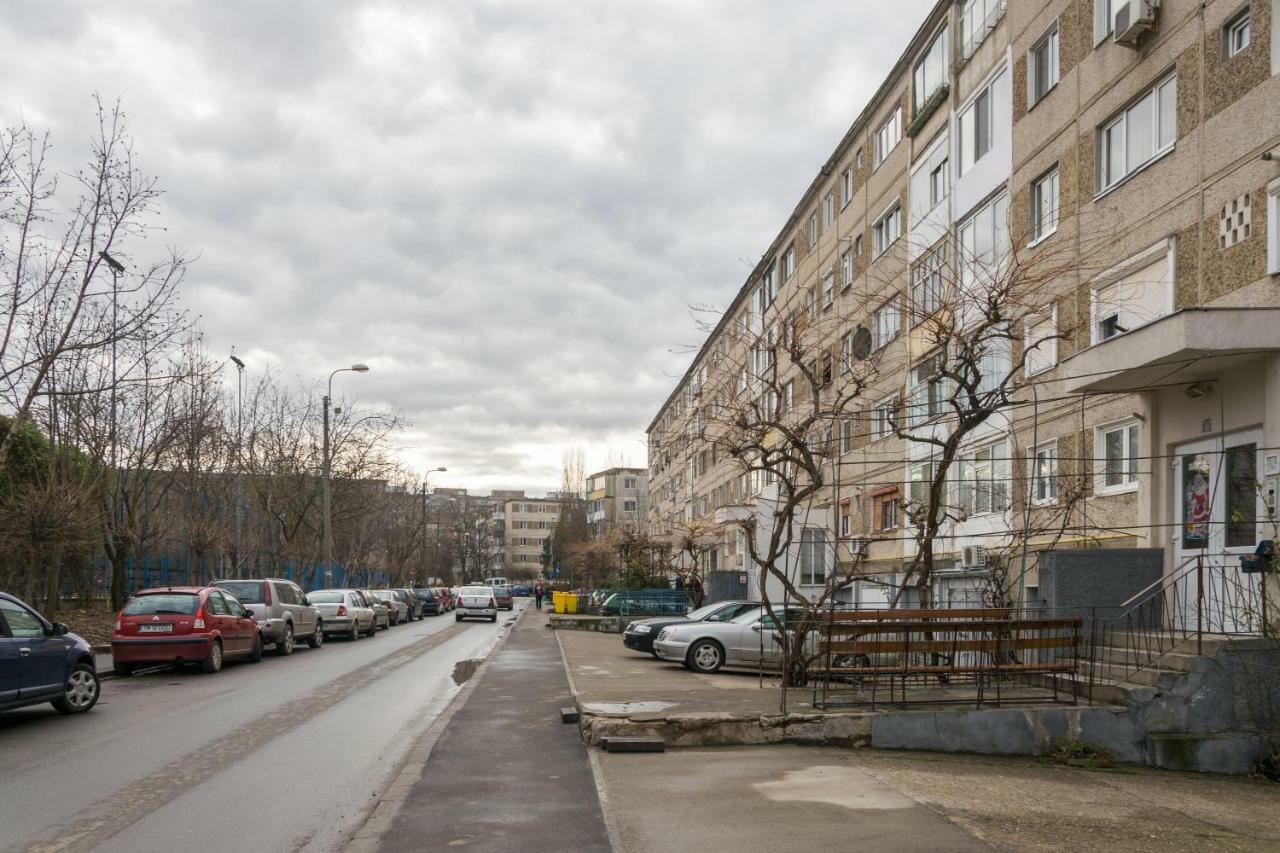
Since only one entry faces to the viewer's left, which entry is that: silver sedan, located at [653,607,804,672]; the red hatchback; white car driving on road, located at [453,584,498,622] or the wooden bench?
the silver sedan

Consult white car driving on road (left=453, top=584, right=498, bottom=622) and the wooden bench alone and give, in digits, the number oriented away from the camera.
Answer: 2

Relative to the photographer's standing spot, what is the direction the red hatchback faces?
facing away from the viewer and to the right of the viewer

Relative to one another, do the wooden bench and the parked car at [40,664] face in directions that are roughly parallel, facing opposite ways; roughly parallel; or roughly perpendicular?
roughly parallel

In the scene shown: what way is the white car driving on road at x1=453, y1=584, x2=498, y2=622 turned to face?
away from the camera

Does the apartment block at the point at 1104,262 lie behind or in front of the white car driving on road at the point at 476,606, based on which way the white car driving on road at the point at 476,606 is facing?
behind

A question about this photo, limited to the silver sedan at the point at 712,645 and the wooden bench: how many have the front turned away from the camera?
1

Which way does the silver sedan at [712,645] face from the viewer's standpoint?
to the viewer's left

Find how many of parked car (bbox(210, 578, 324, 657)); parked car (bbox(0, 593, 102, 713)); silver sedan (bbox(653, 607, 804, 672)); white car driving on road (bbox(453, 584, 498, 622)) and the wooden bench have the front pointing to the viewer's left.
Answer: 1

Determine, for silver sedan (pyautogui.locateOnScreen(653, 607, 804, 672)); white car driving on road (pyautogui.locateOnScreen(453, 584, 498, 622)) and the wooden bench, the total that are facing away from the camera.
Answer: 2

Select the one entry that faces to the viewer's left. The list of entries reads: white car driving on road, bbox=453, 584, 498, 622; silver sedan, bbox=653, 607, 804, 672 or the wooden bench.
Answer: the silver sedan

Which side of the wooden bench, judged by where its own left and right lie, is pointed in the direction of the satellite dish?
front
